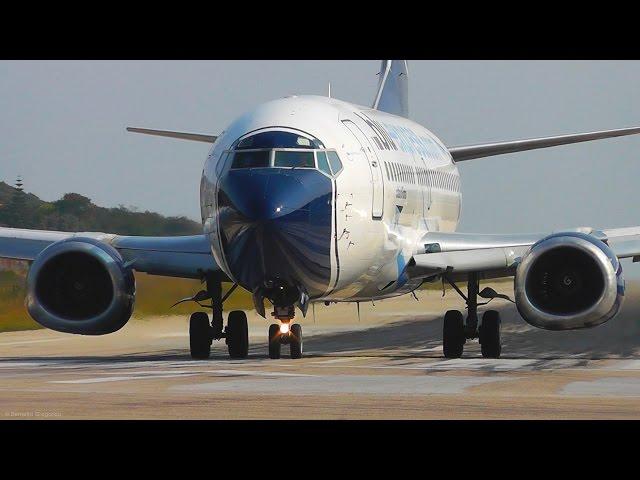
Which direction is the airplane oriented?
toward the camera

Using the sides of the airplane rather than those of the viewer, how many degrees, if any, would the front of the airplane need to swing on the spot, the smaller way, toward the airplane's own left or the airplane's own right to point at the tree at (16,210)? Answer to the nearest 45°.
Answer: approximately 135° to the airplane's own right
